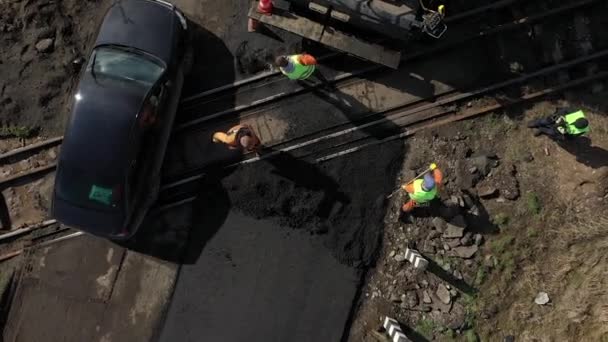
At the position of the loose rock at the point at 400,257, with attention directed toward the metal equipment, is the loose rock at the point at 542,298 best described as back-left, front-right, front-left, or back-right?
back-right

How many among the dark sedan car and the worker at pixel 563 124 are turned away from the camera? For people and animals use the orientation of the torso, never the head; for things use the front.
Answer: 1

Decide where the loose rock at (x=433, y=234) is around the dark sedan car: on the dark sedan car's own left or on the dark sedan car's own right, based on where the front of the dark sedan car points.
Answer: on the dark sedan car's own right

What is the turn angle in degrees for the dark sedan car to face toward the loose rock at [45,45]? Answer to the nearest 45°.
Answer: approximately 45° to its left

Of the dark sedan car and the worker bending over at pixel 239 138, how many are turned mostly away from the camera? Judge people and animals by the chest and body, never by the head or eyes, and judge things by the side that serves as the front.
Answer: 1

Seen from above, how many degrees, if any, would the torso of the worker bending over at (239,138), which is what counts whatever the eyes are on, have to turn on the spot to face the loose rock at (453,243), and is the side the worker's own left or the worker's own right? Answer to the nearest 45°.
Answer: approximately 180°

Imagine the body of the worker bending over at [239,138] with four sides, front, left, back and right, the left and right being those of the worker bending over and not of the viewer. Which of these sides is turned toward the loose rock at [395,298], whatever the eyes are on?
back

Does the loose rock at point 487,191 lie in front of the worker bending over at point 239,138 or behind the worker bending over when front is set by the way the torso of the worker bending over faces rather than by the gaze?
behind

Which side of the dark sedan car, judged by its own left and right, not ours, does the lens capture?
back

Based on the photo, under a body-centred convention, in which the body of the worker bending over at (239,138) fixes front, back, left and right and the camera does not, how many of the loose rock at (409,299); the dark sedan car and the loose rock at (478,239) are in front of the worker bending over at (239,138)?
1
